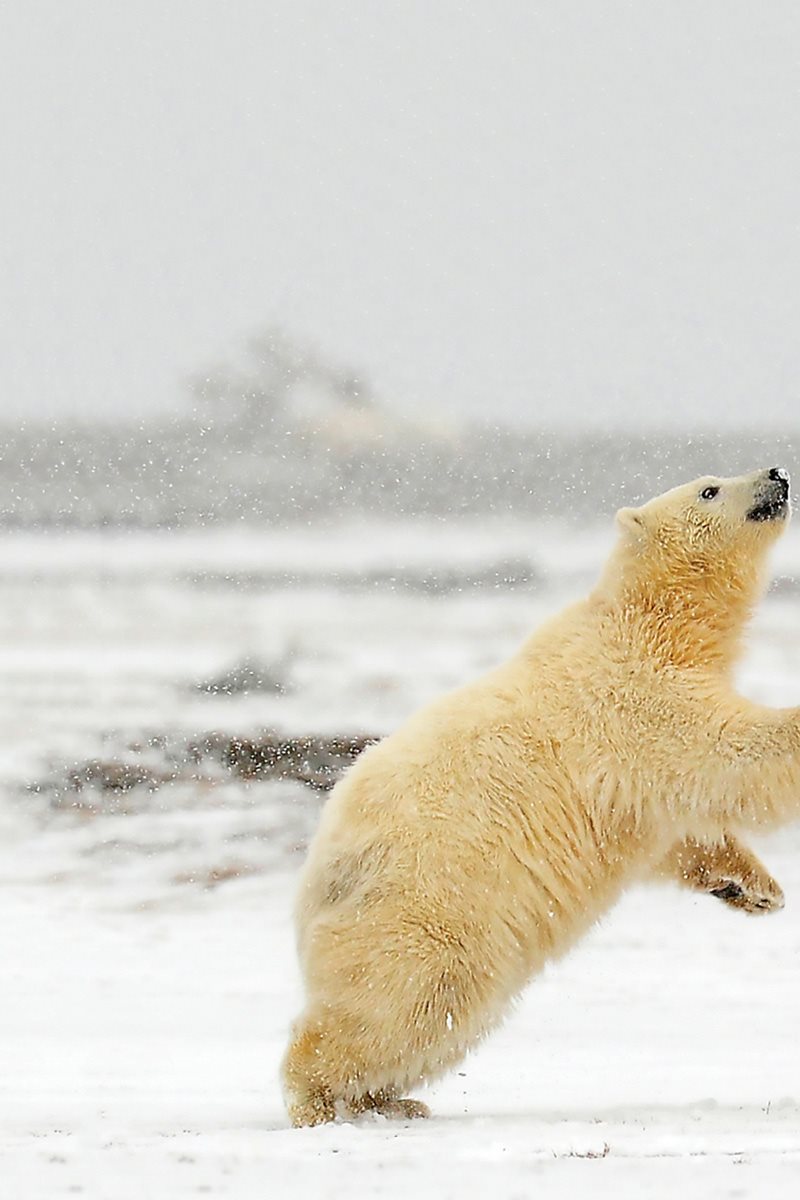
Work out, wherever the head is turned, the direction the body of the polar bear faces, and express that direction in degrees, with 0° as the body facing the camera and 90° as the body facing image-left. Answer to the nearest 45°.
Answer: approximately 270°
